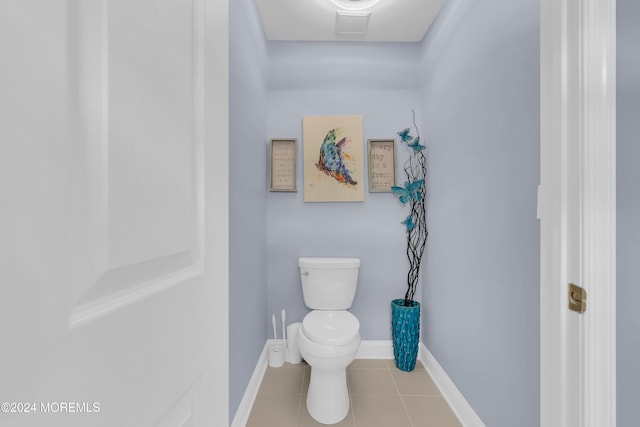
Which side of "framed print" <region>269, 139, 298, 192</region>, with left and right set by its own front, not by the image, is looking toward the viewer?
front

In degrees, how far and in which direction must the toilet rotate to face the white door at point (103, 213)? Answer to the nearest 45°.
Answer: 0° — it already faces it

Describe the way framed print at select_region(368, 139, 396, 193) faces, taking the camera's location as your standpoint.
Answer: facing the viewer

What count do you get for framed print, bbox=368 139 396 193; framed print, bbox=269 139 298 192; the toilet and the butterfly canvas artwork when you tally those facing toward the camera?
4

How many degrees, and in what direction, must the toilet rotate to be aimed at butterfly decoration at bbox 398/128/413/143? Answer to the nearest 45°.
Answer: approximately 135° to its left

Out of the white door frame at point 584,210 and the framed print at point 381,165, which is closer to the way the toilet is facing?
the white door frame

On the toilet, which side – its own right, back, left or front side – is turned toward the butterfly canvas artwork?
back
